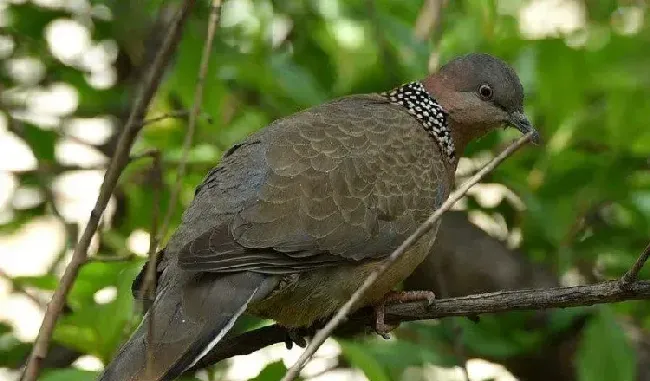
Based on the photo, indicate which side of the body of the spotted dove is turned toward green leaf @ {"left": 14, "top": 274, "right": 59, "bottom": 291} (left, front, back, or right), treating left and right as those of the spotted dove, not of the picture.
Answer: back

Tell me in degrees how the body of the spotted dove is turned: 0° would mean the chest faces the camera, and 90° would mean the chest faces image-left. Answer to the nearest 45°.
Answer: approximately 270°

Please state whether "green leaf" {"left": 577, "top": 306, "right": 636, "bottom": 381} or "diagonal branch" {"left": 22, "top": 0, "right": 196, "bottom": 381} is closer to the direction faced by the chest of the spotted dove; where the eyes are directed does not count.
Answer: the green leaf
